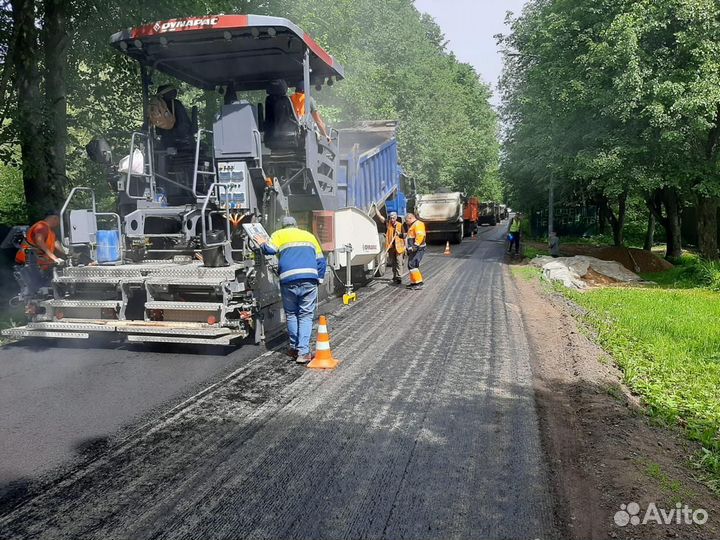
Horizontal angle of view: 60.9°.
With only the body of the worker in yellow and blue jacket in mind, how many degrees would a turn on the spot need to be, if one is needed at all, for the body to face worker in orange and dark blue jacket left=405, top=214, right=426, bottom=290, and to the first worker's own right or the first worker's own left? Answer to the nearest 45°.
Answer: approximately 90° to the first worker's own right

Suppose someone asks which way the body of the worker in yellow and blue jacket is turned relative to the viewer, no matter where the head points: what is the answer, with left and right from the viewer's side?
facing away from the viewer and to the left of the viewer

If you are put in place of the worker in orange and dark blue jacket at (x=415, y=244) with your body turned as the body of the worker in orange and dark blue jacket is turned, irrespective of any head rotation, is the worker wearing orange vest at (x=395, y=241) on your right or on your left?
on your right

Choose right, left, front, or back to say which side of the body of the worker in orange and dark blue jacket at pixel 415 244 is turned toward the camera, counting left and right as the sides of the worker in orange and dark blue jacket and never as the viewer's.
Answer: left

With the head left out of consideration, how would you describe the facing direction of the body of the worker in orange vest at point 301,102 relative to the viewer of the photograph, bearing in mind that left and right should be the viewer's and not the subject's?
facing away from the viewer and to the right of the viewer

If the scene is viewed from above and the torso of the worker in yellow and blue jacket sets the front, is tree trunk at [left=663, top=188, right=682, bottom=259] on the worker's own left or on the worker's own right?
on the worker's own right

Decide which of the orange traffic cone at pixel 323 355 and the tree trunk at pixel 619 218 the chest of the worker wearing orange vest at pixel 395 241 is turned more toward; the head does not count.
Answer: the orange traffic cone
